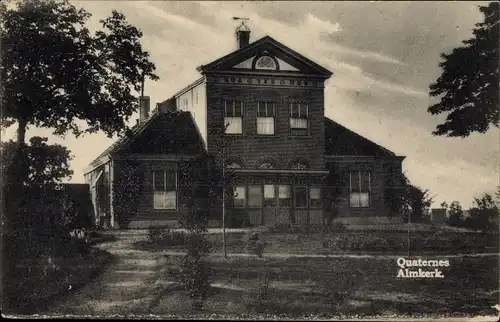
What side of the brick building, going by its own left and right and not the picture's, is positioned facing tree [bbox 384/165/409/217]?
left

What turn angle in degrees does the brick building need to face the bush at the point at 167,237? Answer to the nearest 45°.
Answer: approximately 45° to its right

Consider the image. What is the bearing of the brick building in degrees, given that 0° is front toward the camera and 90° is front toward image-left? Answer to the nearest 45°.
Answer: approximately 0°

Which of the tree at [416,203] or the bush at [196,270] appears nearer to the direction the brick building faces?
the bush

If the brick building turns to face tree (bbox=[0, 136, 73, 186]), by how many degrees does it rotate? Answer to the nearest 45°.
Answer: approximately 45° to its right

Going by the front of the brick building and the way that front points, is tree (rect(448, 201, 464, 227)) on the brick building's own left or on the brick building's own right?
on the brick building's own left

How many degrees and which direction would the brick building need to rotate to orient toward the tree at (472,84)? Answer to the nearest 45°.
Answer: approximately 45° to its left

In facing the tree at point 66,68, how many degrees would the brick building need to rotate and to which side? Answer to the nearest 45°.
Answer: approximately 45° to its right

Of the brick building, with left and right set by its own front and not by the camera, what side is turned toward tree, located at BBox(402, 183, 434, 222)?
left

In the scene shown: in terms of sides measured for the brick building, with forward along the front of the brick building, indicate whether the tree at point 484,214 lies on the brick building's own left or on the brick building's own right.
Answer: on the brick building's own left
